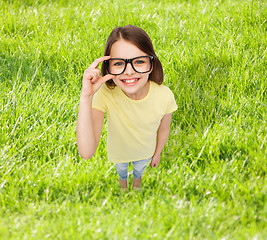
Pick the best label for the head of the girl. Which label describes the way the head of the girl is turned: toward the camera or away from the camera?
toward the camera

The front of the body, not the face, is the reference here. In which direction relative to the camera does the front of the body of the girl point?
toward the camera
